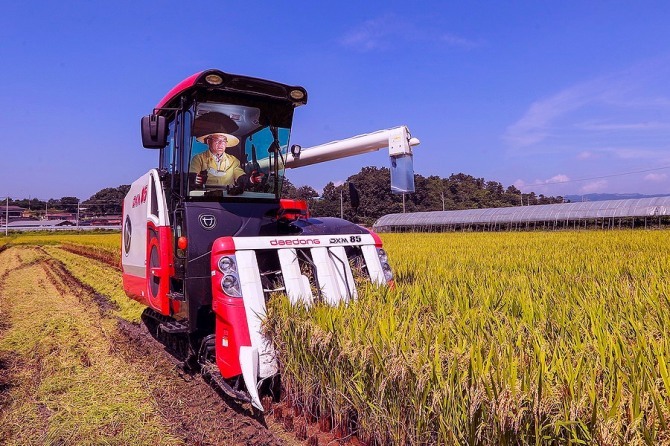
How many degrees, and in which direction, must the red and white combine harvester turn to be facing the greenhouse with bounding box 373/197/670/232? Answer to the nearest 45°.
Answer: approximately 90° to its left

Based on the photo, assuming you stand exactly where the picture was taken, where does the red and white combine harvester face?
facing the viewer and to the right of the viewer
